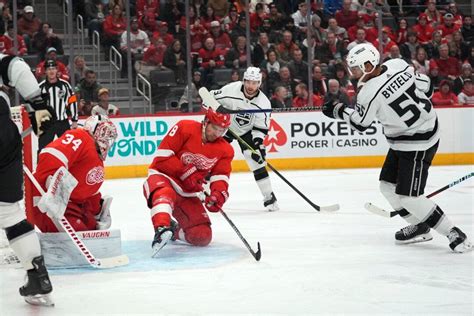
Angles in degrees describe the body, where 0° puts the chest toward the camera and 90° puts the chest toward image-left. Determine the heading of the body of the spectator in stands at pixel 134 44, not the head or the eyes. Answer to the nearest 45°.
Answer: approximately 0°

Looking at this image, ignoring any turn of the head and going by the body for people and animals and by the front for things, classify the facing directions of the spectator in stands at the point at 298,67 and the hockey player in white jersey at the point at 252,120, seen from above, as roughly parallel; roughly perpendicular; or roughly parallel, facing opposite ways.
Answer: roughly parallel

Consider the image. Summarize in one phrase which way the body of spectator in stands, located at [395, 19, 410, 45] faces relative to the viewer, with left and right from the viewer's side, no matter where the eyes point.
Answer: facing the viewer

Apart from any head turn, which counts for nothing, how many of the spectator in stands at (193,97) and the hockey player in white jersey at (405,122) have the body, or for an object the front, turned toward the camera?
1

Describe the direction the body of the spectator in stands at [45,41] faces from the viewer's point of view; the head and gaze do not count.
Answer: toward the camera

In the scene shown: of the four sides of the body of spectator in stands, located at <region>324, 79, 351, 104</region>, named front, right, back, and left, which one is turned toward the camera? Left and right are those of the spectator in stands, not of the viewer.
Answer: front

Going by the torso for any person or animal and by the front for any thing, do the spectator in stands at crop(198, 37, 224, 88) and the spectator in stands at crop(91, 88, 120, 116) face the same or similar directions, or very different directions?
same or similar directions

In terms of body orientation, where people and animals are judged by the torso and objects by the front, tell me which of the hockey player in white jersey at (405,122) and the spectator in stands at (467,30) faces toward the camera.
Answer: the spectator in stands

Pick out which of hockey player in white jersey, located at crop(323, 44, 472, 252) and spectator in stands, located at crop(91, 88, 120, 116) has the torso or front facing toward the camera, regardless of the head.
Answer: the spectator in stands

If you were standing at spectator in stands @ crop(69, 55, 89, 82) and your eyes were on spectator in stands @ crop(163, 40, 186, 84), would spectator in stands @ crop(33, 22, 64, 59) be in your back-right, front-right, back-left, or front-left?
back-left

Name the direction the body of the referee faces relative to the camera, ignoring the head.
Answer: toward the camera
